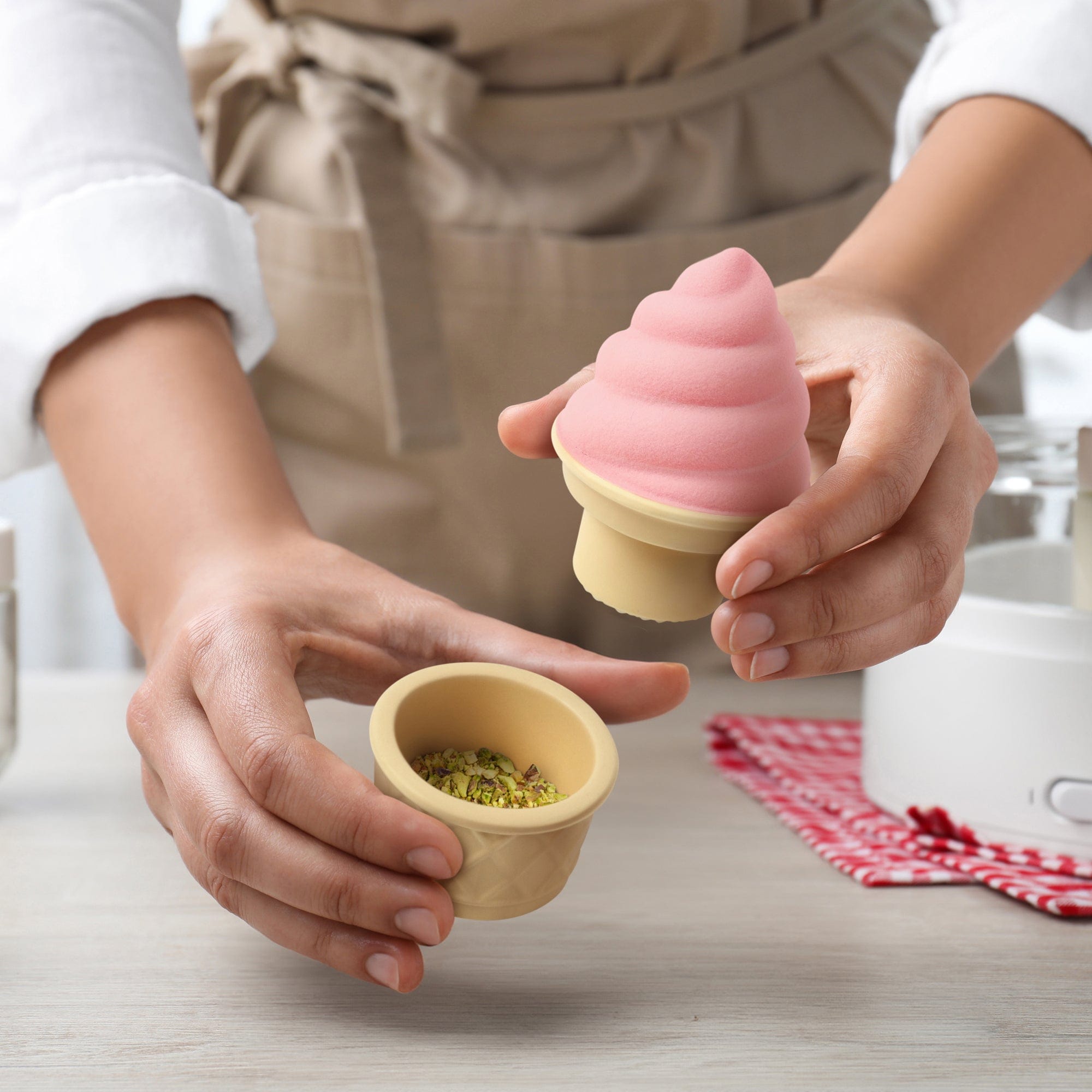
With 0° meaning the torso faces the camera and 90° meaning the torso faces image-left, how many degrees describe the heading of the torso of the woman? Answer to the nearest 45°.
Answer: approximately 0°
